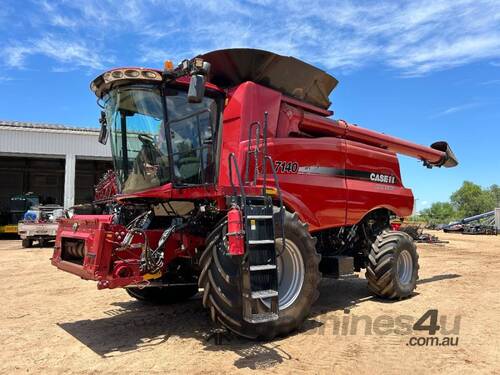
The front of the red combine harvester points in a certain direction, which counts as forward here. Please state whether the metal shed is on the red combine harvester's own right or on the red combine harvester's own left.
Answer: on the red combine harvester's own right

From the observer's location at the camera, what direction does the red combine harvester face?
facing the viewer and to the left of the viewer
